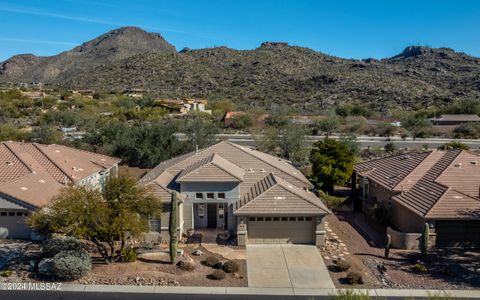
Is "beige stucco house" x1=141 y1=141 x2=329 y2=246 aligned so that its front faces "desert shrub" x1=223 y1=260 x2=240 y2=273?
yes

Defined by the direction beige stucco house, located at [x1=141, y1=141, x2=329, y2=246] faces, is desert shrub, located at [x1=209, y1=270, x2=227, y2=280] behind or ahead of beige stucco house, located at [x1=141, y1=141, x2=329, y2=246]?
ahead

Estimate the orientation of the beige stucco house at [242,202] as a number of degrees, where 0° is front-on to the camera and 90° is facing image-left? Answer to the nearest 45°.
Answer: approximately 0°

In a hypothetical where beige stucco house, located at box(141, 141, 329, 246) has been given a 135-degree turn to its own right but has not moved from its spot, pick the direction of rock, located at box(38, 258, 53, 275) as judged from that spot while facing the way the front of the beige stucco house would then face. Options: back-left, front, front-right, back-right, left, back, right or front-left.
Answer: left

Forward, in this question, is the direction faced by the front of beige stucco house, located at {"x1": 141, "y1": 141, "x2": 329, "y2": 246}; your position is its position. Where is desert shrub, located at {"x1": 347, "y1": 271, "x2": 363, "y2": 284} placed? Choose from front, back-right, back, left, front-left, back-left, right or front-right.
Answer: front-left

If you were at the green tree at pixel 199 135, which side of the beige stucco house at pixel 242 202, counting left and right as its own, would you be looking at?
back

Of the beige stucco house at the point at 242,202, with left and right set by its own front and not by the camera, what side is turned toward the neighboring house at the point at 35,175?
right

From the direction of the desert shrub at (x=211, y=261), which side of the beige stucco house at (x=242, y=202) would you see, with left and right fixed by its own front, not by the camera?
front

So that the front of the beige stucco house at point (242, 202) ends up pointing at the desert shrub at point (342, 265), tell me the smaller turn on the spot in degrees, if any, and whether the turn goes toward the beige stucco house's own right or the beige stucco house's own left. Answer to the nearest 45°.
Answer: approximately 45° to the beige stucco house's own left

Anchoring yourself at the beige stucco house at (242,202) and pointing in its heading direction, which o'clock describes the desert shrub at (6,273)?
The desert shrub is roughly at 2 o'clock from the beige stucco house.

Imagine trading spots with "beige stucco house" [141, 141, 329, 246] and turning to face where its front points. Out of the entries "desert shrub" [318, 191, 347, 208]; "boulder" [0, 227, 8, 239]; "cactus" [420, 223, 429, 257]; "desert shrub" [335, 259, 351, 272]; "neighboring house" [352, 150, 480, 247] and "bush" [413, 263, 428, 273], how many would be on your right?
1

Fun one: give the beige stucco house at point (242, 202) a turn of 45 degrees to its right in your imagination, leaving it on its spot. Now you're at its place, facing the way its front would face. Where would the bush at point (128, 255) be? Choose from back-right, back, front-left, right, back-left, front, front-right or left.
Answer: front

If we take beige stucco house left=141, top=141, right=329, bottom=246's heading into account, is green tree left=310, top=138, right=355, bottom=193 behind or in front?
behind

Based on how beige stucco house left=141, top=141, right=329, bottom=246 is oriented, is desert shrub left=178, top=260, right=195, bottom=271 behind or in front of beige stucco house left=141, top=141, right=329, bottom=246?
in front

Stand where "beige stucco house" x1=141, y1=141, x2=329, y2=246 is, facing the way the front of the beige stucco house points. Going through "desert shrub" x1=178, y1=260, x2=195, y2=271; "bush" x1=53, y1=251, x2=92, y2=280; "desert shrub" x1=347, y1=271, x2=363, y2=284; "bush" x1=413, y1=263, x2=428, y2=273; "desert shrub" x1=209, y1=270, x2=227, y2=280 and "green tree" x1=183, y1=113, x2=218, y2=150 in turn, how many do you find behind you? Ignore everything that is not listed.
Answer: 1
